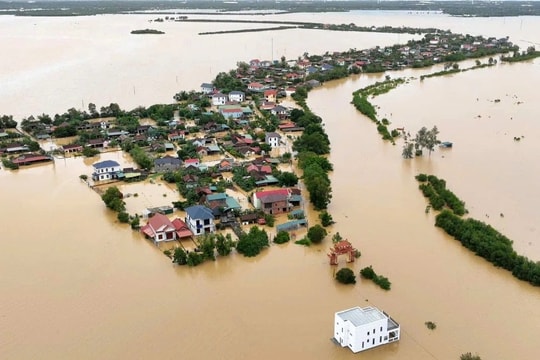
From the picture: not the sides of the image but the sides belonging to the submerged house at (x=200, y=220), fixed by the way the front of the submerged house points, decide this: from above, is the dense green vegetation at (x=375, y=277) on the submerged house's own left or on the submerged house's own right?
on the submerged house's own left

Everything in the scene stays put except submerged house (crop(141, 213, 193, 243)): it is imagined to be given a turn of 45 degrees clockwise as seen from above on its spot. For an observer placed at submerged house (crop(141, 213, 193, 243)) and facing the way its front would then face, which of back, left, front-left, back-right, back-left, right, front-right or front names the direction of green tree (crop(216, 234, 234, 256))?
left

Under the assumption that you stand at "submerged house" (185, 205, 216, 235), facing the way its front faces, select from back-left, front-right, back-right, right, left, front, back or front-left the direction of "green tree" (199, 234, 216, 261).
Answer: front

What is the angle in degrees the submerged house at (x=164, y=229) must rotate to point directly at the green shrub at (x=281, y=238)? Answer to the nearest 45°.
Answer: approximately 90° to its left

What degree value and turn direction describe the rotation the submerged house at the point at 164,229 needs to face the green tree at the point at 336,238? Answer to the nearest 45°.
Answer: approximately 90° to its left

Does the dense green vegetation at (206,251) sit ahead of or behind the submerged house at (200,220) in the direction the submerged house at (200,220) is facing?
ahead

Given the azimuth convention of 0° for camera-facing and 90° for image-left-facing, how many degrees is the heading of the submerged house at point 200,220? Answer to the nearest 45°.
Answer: approximately 0°

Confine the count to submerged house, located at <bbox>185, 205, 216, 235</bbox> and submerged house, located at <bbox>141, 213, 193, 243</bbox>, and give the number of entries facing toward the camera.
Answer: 2

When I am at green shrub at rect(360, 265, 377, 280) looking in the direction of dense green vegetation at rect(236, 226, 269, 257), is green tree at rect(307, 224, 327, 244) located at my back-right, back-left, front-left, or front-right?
front-right

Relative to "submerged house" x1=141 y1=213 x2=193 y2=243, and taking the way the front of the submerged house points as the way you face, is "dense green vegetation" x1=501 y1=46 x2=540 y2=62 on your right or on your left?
on your left

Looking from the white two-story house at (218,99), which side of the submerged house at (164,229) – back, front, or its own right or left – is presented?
back

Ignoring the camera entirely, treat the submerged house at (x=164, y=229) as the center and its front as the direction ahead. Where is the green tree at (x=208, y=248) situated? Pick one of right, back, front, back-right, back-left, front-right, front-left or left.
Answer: front-left

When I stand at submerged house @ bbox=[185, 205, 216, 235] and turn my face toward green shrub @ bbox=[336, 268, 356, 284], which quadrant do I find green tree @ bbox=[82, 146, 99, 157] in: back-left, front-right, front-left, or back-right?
back-left

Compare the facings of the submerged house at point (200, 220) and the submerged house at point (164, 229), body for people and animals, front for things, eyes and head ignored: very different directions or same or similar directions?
same or similar directions

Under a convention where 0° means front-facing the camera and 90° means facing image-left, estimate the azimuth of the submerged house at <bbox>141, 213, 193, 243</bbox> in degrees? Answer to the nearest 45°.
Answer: approximately 0°

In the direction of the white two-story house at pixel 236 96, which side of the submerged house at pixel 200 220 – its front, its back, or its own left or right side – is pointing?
back

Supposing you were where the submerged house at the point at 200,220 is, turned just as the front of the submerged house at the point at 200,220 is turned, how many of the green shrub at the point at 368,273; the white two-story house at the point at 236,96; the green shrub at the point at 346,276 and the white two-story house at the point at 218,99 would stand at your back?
2
